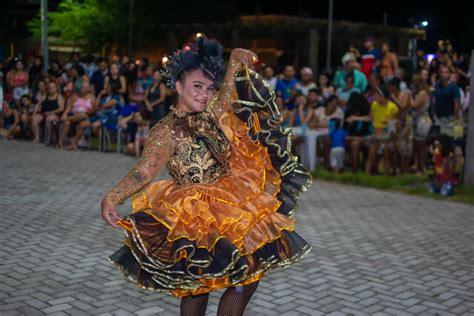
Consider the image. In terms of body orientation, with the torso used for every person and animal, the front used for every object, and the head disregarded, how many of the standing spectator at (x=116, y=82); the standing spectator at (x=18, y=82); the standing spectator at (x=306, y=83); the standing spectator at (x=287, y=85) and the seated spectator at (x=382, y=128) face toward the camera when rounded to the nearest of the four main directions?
5

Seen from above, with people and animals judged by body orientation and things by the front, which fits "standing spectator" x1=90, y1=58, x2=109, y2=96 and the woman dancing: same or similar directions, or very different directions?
same or similar directions

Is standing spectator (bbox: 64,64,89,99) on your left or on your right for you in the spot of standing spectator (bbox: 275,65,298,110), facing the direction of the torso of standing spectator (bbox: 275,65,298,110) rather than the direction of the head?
on your right

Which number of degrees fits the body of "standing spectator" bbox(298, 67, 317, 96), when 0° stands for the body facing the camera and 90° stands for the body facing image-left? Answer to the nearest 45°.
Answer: approximately 0°

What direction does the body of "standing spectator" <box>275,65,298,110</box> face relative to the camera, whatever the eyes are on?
toward the camera

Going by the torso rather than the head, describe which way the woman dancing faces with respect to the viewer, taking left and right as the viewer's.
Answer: facing the viewer and to the right of the viewer

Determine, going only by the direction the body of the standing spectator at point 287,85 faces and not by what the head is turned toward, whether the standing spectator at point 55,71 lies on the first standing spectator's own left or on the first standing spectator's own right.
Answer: on the first standing spectator's own right

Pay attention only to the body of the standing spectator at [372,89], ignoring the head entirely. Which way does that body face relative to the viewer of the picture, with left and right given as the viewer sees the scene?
facing the viewer and to the left of the viewer

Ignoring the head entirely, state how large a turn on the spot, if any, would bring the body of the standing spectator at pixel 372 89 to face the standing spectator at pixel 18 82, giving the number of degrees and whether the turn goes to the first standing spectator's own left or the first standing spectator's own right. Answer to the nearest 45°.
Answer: approximately 90° to the first standing spectator's own right

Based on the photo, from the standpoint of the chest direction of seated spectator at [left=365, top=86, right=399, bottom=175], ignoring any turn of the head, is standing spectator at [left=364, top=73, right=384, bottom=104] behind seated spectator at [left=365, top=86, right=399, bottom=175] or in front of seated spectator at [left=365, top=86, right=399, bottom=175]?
behind

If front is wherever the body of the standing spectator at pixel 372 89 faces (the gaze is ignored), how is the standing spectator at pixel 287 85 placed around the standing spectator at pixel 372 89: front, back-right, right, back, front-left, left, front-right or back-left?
right

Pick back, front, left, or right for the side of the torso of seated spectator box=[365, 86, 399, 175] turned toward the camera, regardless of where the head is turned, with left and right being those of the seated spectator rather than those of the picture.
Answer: front

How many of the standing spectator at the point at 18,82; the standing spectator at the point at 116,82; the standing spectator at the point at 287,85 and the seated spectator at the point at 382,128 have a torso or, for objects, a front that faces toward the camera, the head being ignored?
4

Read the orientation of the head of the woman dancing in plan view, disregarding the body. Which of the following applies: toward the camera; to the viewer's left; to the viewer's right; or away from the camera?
toward the camera

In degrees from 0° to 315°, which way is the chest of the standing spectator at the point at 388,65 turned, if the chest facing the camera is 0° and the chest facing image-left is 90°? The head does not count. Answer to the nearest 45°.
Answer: approximately 45°

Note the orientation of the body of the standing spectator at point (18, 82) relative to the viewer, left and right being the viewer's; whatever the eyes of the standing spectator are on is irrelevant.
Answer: facing the viewer

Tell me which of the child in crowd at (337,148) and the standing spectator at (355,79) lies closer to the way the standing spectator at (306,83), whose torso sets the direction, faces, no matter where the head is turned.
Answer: the child in crowd
